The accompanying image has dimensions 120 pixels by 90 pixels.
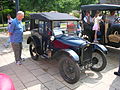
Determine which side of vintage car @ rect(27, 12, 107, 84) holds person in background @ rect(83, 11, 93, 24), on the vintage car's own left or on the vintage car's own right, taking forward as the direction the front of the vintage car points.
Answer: on the vintage car's own left

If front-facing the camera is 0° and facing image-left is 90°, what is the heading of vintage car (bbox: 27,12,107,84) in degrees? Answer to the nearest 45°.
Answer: approximately 315°

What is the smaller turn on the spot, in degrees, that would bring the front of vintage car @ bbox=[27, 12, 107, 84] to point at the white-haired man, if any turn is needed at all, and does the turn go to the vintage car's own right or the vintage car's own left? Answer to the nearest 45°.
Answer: approximately 135° to the vintage car's own right

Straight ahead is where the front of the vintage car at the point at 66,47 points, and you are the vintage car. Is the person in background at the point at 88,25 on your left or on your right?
on your left

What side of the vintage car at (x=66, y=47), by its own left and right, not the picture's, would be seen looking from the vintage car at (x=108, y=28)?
left
